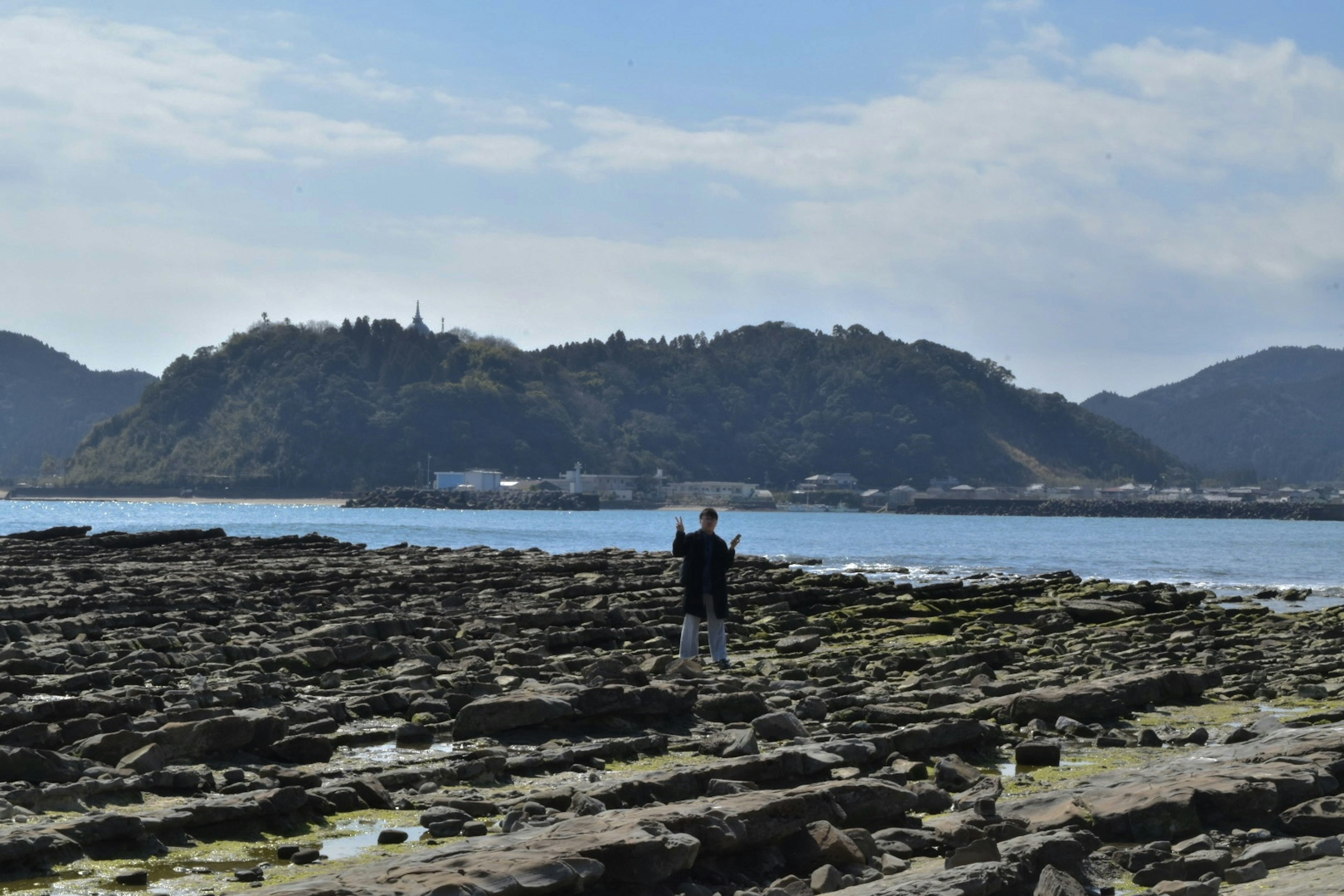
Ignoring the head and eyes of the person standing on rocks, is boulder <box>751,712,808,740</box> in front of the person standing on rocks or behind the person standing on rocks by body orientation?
in front

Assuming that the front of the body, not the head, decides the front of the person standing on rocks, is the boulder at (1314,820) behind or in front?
in front

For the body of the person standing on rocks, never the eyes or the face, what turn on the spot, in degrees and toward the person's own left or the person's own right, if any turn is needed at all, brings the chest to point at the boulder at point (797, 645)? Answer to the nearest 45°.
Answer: approximately 180°

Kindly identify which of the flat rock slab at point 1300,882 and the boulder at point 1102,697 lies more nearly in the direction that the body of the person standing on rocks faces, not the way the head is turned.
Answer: the flat rock slab

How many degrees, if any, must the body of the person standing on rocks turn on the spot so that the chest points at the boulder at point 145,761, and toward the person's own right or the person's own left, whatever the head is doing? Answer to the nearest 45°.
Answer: approximately 45° to the person's own right

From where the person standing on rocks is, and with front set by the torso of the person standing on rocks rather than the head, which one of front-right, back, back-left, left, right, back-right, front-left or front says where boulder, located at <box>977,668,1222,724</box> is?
front-left

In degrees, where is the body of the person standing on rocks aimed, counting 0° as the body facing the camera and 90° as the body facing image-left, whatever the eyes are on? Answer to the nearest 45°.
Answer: approximately 0°

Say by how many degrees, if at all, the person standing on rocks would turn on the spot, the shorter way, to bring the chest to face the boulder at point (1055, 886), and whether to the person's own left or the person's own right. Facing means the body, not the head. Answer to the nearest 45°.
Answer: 0° — they already face it

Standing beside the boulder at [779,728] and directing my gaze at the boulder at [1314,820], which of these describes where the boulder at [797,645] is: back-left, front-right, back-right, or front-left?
back-left

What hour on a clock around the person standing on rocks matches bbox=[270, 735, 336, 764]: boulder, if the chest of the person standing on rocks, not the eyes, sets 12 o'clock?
The boulder is roughly at 1 o'clock from the person standing on rocks.

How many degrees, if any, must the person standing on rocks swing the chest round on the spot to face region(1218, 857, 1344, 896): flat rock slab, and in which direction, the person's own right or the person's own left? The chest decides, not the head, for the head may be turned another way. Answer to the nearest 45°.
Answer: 0° — they already face it

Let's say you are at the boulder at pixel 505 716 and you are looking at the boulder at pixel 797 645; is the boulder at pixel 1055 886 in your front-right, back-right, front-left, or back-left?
back-right
